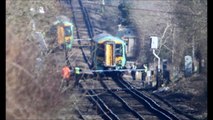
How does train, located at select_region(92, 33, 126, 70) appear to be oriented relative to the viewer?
toward the camera
